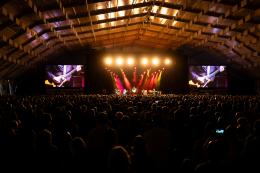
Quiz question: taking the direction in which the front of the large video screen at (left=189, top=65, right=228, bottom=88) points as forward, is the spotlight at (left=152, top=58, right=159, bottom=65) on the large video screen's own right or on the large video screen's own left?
on the large video screen's own right

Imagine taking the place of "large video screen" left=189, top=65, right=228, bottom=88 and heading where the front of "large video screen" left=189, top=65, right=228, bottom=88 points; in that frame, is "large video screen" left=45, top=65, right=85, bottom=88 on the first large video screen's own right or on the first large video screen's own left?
on the first large video screen's own right

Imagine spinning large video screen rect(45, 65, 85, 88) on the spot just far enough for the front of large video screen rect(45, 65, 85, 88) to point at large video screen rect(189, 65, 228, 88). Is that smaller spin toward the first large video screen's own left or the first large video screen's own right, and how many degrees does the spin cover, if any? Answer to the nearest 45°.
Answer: approximately 90° to the first large video screen's own left

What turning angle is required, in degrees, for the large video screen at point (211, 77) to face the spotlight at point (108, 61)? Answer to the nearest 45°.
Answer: approximately 45° to its right

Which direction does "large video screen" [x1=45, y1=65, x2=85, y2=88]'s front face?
toward the camera

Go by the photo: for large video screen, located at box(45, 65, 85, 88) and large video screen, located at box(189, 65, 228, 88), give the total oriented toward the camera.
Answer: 2

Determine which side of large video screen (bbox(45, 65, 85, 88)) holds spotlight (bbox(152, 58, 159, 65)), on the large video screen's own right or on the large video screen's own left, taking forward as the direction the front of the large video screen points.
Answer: on the large video screen's own left

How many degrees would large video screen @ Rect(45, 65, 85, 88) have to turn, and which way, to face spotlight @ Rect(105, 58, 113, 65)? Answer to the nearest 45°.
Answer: approximately 90° to its left

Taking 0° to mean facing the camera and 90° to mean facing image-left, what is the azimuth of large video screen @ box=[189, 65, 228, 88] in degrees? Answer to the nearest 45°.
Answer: approximately 0°
